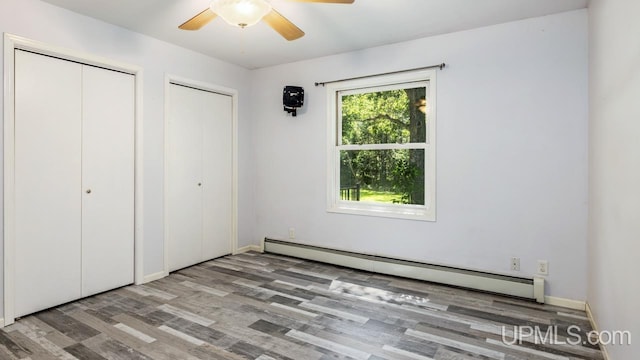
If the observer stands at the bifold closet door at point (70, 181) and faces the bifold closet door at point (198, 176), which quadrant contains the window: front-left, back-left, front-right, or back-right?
front-right

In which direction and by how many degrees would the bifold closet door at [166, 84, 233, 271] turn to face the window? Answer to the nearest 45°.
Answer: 0° — it already faces it

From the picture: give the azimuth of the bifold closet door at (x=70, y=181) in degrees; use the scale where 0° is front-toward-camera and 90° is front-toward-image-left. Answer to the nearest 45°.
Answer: approximately 315°

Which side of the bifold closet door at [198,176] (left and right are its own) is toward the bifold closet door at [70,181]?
right

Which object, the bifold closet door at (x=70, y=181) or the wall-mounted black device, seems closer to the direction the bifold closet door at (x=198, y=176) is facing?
the wall-mounted black device

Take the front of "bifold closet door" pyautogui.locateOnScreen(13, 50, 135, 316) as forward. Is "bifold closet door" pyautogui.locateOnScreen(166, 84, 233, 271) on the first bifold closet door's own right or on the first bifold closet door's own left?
on the first bifold closet door's own left

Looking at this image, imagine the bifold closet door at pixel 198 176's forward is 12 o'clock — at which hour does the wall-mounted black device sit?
The wall-mounted black device is roughly at 11 o'clock from the bifold closet door.

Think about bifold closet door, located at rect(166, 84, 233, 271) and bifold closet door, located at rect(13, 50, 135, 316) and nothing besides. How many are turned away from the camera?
0

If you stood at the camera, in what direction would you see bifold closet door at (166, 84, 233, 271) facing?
facing the viewer and to the right of the viewer

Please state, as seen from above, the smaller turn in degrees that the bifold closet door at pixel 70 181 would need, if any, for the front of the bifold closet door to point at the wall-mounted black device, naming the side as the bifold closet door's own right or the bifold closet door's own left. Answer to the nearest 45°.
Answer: approximately 45° to the bifold closet door's own left
